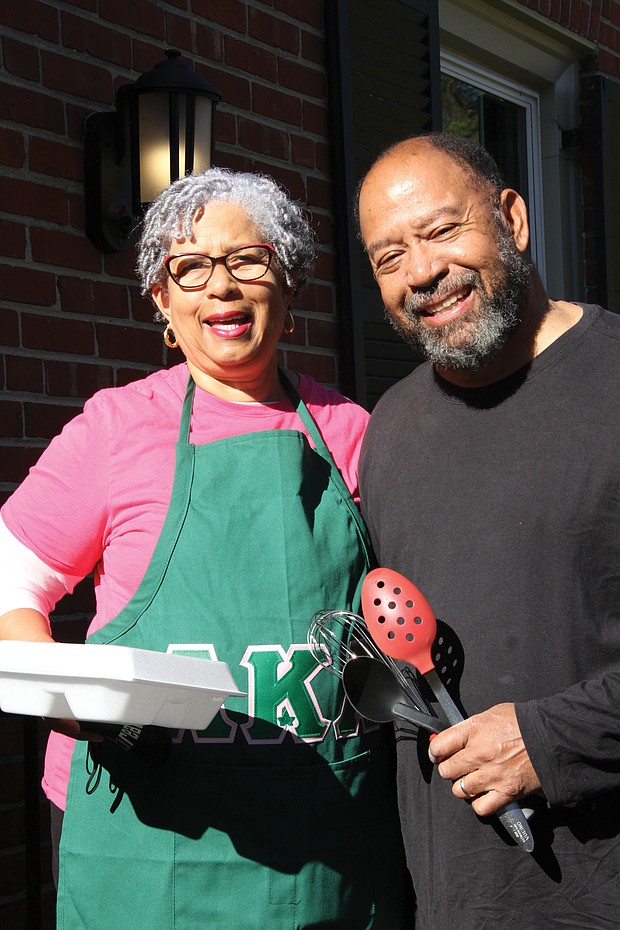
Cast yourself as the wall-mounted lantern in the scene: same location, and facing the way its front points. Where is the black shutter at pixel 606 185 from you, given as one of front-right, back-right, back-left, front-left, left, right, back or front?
left

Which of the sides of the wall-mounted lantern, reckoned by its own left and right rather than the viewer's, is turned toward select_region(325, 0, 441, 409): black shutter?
left

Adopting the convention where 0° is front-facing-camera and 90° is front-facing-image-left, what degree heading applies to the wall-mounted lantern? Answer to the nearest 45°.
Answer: approximately 315°

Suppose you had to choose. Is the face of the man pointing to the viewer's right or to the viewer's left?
to the viewer's left

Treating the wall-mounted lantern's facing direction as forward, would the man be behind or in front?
in front

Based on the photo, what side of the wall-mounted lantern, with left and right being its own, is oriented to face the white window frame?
left
